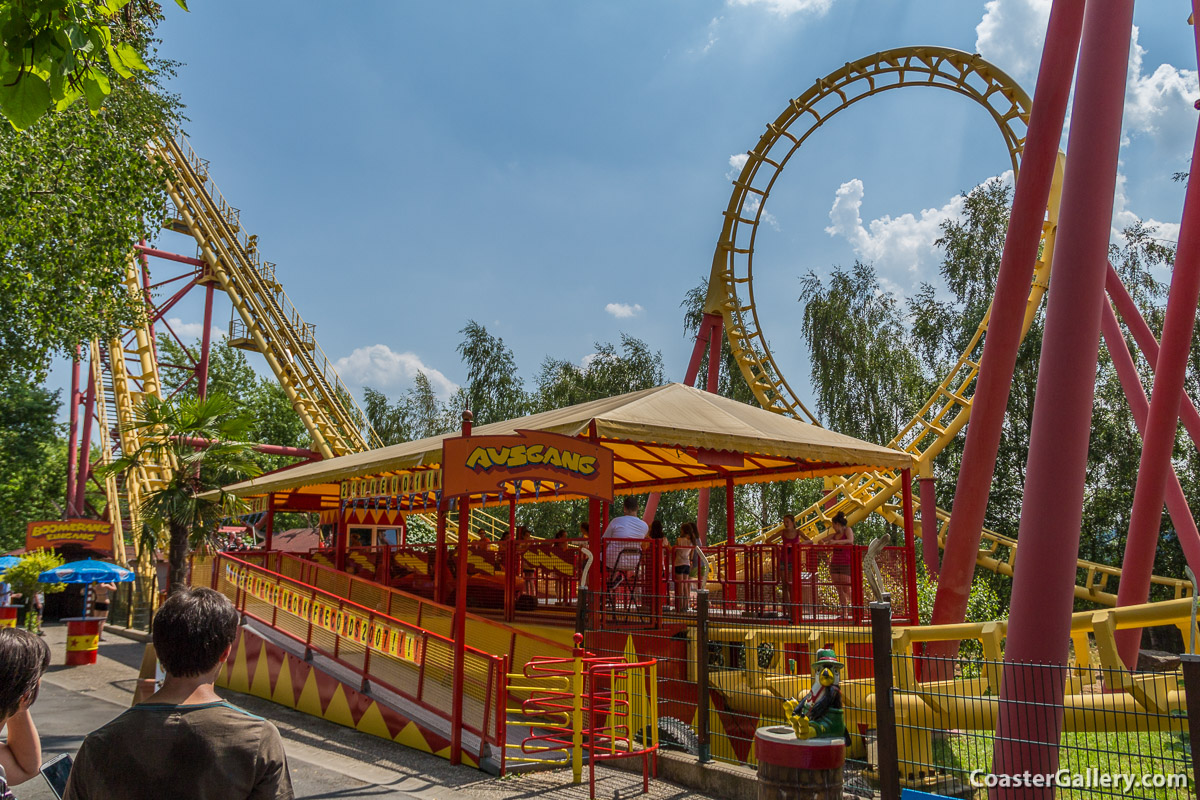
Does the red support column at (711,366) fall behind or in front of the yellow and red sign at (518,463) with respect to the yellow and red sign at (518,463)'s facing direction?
behind

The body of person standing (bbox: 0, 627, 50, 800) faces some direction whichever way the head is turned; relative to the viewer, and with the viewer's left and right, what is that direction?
facing away from the viewer and to the right of the viewer

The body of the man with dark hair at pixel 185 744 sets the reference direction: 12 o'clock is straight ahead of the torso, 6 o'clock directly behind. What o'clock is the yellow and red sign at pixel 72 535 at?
The yellow and red sign is roughly at 12 o'clock from the man with dark hair.

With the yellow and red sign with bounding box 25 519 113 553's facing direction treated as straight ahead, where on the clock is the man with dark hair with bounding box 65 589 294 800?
The man with dark hair is roughly at 12 o'clock from the yellow and red sign.

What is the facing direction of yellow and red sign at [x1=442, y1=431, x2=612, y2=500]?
toward the camera

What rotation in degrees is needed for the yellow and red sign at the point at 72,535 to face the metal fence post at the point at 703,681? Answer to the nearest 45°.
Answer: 0° — it already faces it

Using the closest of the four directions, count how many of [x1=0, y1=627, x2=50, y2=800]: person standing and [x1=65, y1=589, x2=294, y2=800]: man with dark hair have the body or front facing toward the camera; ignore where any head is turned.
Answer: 0

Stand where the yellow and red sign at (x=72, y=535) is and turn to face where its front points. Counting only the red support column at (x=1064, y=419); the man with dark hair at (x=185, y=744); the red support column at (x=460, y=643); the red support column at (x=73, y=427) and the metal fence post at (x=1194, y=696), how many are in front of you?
4

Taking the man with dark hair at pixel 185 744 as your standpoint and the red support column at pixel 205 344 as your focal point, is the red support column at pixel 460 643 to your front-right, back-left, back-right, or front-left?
front-right

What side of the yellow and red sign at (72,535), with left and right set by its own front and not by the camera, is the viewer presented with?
front

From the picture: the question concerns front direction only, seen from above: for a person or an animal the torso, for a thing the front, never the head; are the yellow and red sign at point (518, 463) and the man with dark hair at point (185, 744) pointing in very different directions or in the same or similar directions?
very different directions

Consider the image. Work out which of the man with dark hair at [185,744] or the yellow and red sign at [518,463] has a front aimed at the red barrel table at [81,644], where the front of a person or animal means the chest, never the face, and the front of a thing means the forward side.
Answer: the man with dark hair

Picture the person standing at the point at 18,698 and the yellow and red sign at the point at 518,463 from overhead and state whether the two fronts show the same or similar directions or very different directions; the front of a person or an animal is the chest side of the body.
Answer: very different directions

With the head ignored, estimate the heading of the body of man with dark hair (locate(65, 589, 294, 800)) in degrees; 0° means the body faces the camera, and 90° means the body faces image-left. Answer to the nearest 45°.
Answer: approximately 180°

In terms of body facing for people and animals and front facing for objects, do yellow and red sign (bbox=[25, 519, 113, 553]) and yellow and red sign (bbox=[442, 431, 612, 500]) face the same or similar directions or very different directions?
same or similar directions

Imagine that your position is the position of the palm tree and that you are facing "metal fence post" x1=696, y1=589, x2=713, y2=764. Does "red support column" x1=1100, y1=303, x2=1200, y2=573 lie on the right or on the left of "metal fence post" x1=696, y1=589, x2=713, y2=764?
left
